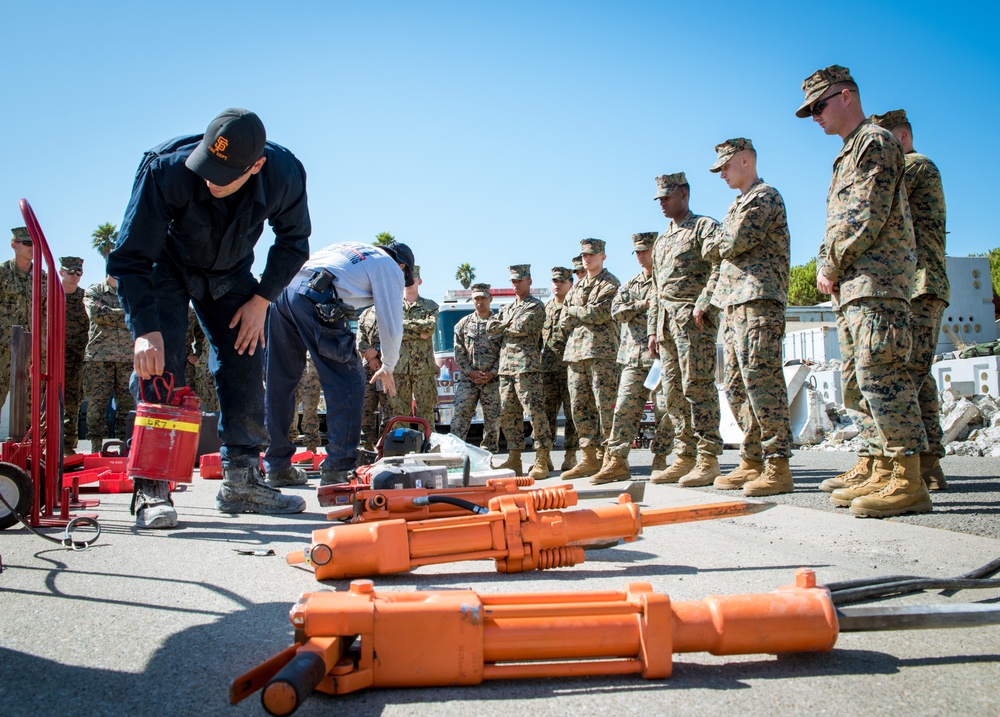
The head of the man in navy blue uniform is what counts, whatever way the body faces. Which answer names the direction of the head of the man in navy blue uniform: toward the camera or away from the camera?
toward the camera

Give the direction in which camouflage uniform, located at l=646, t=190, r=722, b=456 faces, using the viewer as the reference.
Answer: facing the viewer and to the left of the viewer

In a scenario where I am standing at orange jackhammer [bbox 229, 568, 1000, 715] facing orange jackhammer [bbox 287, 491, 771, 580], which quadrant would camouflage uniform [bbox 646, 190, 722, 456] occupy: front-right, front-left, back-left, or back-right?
front-right

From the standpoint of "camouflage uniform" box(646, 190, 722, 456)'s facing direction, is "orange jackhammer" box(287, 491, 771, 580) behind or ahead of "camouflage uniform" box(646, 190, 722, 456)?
ahead

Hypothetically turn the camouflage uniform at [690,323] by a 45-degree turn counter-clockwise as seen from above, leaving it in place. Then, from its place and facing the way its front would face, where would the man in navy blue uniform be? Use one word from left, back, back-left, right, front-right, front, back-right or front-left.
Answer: front-right

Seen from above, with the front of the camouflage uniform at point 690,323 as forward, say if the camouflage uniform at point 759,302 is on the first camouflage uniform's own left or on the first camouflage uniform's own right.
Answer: on the first camouflage uniform's own left

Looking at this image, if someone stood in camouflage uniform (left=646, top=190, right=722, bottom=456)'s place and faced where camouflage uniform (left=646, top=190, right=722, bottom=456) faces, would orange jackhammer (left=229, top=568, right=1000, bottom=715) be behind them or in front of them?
in front
